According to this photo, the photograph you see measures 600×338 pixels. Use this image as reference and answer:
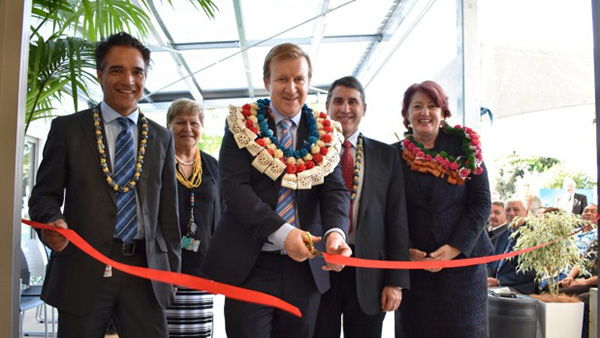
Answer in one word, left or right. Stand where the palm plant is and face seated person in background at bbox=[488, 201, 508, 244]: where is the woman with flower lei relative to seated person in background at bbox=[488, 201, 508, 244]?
right

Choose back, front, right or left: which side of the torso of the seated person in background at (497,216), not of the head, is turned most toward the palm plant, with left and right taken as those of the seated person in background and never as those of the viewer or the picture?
front

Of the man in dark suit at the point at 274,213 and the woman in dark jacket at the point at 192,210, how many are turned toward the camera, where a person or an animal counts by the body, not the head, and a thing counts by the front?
2

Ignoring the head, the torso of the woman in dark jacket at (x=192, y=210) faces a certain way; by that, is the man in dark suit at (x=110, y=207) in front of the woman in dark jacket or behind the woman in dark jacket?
in front

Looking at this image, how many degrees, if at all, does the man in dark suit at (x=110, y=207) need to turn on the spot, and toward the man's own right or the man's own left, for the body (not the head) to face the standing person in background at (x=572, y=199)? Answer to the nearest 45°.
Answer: approximately 135° to the man's own left

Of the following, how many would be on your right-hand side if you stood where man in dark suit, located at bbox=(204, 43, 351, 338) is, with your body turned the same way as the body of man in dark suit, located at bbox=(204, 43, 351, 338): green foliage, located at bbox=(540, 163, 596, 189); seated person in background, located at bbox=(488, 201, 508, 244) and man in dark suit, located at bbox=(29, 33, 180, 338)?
1

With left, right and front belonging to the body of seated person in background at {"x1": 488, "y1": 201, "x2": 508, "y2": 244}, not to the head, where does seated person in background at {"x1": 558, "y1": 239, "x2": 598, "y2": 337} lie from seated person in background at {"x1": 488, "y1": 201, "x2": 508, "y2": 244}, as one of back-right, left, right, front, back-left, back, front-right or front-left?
left

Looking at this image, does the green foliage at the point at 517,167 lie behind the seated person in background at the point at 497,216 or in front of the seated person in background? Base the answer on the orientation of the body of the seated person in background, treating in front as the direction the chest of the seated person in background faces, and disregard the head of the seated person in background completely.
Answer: behind

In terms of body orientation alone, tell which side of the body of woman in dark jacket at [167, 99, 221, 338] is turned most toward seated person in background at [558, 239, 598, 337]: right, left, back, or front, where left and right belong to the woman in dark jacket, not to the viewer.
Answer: left

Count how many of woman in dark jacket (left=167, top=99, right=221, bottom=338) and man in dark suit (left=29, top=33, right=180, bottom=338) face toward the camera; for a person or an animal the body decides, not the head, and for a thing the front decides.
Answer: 2

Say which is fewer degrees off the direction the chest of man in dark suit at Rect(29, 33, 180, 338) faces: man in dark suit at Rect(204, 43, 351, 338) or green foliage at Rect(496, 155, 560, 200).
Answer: the man in dark suit

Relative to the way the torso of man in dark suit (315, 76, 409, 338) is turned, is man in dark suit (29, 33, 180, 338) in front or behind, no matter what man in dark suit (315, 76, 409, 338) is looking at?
in front

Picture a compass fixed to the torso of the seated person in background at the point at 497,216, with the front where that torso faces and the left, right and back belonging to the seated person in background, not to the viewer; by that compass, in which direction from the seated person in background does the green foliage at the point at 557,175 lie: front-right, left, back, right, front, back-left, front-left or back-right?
back-right
